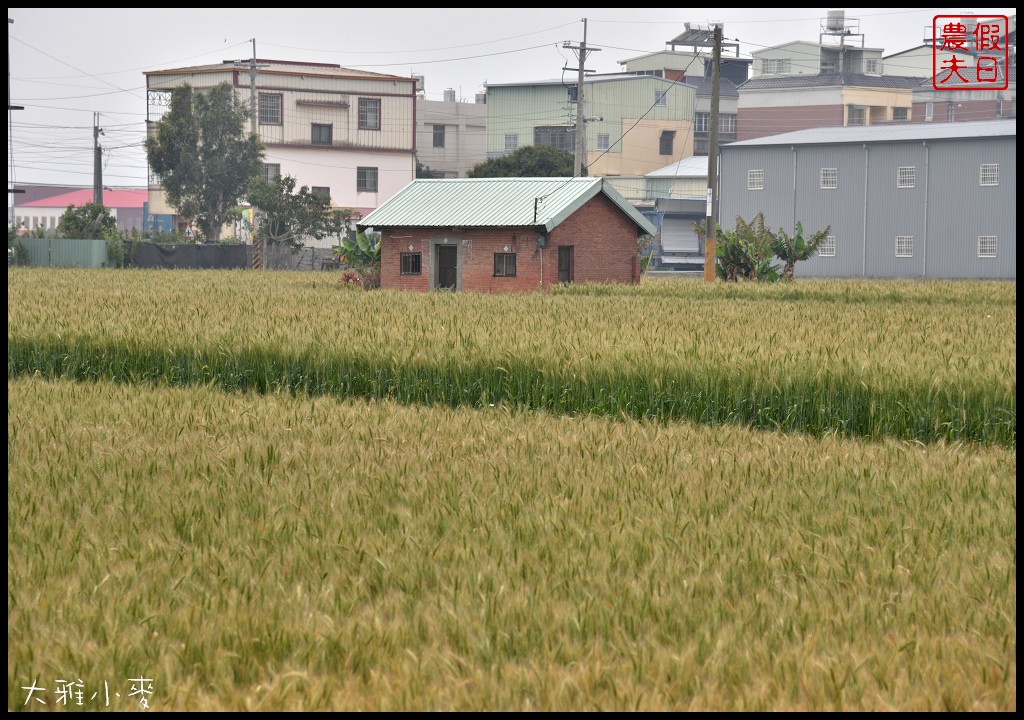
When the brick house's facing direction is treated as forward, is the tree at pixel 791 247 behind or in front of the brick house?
behind

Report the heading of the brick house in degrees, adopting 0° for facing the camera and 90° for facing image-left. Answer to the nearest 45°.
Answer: approximately 45°

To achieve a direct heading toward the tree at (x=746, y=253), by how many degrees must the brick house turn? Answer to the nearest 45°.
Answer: approximately 135° to its left
